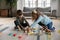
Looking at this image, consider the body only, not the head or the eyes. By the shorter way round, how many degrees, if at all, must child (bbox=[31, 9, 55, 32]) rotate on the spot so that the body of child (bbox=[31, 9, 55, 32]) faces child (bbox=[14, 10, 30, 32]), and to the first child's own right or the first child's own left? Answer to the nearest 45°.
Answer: approximately 45° to the first child's own right

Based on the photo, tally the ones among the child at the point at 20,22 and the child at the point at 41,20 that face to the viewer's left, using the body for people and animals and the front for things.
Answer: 1

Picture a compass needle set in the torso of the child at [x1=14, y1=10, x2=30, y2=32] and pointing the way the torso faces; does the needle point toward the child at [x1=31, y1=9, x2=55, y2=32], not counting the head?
yes

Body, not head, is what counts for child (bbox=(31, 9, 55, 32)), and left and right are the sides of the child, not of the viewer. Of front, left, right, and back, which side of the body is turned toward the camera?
left

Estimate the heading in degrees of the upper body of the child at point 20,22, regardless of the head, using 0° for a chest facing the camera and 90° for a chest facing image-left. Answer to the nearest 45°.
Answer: approximately 315°
